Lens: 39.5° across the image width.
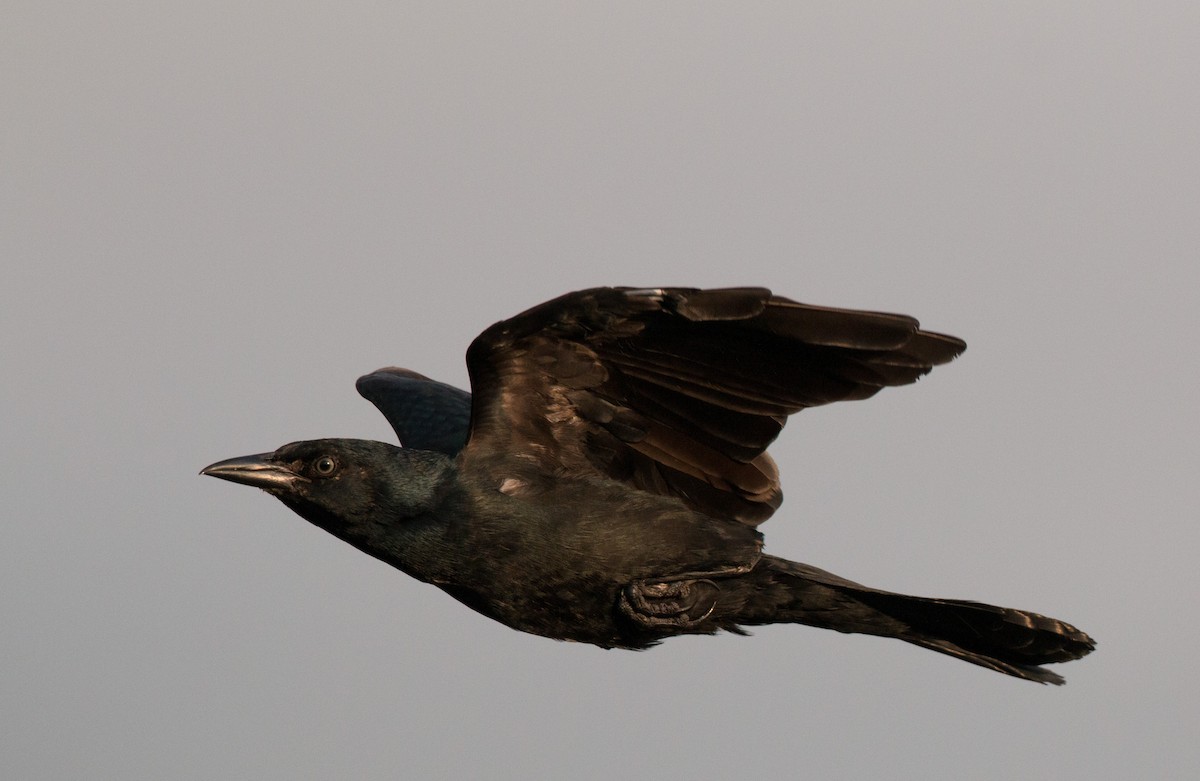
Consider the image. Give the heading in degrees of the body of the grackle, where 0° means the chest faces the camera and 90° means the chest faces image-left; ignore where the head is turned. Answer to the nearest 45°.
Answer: approximately 90°
